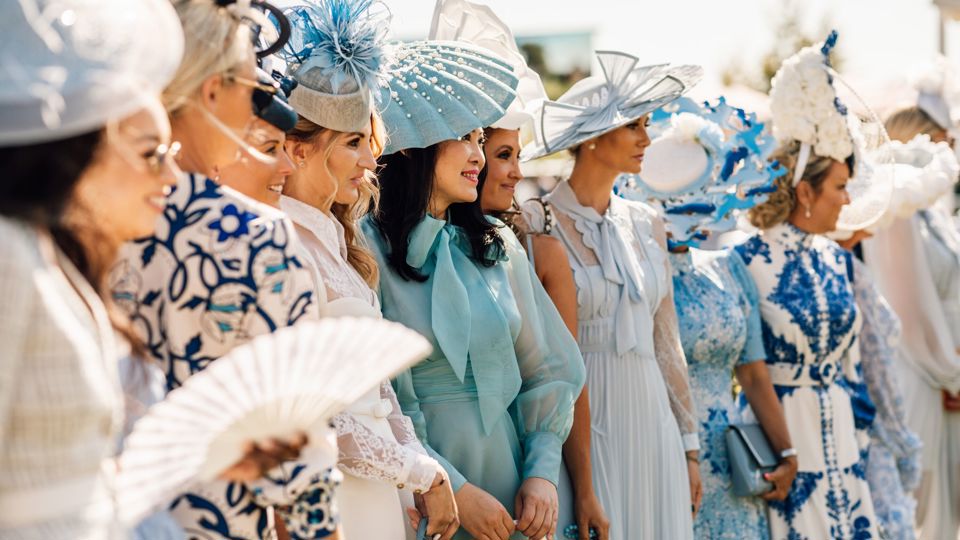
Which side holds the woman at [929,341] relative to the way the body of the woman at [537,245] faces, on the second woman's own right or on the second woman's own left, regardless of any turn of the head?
on the second woman's own left

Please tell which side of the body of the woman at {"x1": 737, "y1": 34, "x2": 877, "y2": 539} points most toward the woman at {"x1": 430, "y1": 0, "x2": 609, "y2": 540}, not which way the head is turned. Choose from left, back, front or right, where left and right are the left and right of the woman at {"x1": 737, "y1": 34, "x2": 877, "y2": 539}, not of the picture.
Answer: right

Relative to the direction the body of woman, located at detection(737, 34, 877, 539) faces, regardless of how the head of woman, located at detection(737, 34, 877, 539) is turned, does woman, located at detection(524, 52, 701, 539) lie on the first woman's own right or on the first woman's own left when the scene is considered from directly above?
on the first woman's own right
